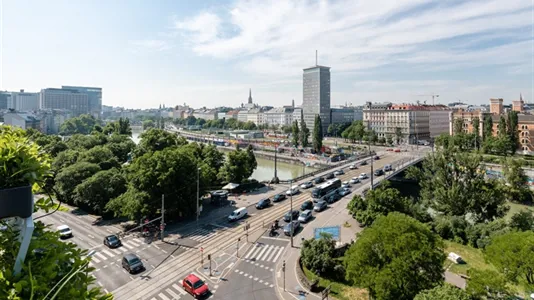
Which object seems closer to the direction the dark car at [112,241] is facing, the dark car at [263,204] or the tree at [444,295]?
the tree

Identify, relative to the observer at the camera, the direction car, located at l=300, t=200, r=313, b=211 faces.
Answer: facing the viewer and to the left of the viewer
